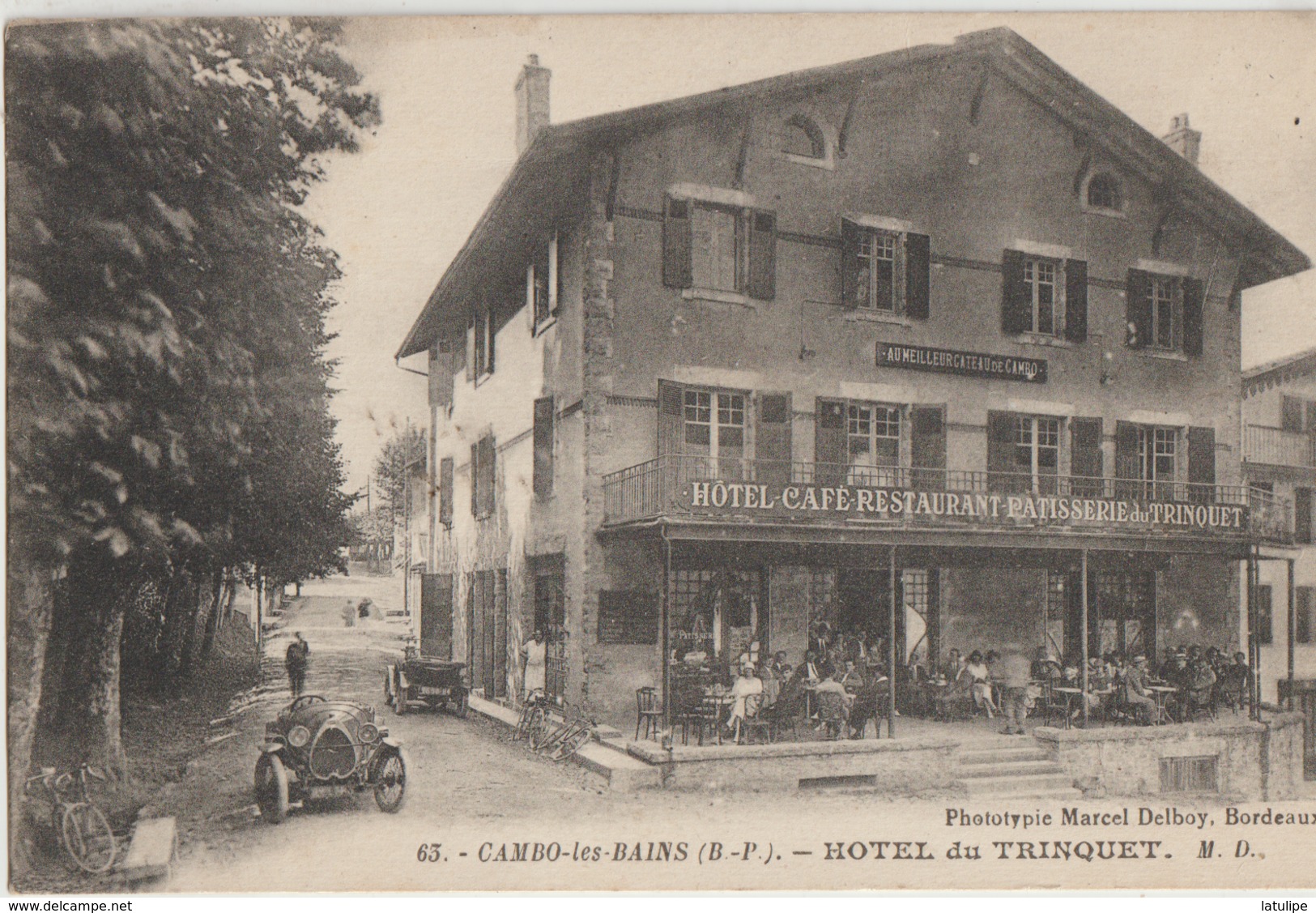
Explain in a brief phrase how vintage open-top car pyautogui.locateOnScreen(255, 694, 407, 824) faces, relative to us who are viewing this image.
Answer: facing the viewer

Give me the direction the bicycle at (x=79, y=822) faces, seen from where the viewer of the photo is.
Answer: facing the viewer and to the right of the viewer

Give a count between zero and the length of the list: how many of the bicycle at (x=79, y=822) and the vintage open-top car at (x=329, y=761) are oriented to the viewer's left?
0
